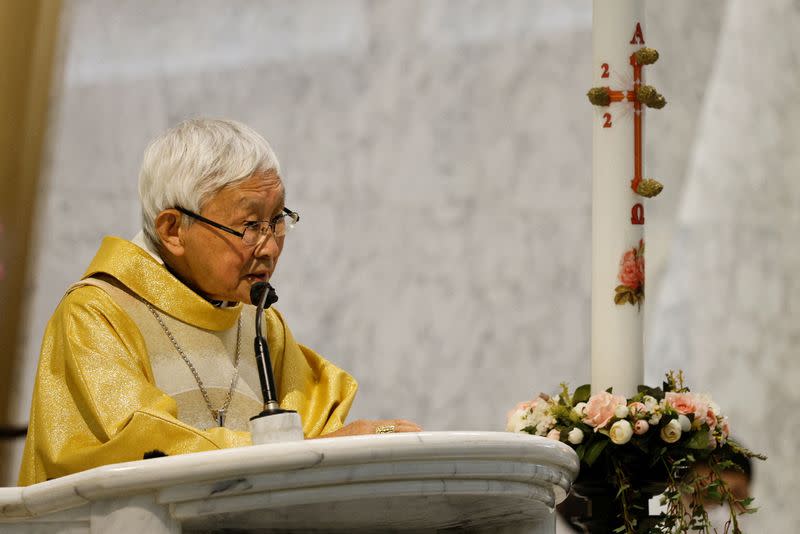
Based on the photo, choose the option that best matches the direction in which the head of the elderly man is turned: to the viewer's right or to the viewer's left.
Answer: to the viewer's right

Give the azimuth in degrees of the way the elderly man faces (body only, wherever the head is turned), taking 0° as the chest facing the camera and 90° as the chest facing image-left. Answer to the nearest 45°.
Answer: approximately 315°
